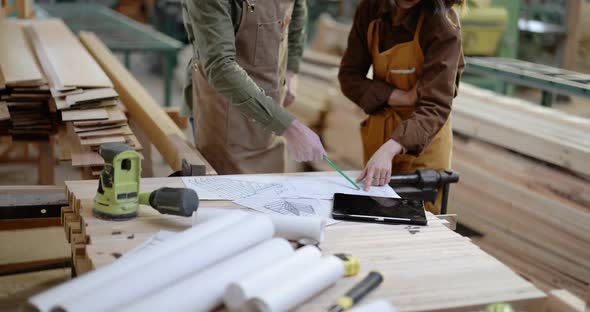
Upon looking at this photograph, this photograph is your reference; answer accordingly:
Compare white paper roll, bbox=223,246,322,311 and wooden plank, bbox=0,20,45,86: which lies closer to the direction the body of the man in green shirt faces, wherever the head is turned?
the white paper roll

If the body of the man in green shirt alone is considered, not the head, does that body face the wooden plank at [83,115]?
no

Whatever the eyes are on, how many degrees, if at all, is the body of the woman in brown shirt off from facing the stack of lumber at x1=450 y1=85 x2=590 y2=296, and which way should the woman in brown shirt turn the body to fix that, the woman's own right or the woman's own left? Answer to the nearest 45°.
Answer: approximately 90° to the woman's own left

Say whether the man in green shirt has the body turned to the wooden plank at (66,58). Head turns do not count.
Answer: no

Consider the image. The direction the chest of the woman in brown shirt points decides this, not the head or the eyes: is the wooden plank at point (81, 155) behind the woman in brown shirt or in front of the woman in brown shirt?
in front

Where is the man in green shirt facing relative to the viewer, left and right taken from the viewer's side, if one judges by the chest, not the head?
facing the viewer and to the right of the viewer

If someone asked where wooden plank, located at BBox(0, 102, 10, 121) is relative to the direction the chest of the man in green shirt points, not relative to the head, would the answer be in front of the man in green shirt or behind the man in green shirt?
behind

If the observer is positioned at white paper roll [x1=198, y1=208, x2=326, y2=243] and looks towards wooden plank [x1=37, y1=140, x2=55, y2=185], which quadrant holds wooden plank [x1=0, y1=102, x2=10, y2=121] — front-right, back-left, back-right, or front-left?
front-left

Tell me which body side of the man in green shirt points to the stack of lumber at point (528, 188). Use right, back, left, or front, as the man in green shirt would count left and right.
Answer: left

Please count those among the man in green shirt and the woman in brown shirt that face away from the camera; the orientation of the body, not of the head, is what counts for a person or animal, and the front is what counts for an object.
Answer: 0

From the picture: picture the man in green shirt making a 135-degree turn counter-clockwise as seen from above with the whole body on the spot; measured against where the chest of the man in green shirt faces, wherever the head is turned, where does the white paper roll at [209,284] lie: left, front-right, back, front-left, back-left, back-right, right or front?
back

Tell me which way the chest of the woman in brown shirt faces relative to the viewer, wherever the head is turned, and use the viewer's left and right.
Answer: facing the viewer and to the left of the viewer

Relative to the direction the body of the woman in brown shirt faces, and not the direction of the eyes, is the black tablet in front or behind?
in front

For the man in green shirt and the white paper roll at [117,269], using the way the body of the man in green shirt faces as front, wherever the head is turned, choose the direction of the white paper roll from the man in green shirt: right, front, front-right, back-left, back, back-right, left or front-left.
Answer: front-right

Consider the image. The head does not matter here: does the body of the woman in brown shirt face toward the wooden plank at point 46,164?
no

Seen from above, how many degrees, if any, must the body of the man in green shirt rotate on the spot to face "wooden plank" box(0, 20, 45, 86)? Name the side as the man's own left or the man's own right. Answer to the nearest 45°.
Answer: approximately 180°

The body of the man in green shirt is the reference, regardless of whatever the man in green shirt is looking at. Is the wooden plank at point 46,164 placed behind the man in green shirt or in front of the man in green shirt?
behind
